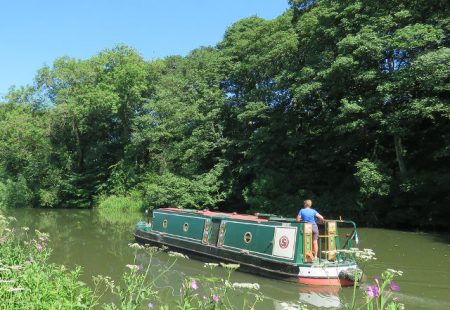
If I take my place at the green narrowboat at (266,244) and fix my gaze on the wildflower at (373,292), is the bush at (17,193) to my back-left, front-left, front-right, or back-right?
back-right

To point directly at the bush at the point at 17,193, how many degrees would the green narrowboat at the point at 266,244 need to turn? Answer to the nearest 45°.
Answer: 0° — it already faces it

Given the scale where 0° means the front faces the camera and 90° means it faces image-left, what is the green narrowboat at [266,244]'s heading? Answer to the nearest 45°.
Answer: approximately 135°

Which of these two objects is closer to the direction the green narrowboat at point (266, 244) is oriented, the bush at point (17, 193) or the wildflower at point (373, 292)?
the bush

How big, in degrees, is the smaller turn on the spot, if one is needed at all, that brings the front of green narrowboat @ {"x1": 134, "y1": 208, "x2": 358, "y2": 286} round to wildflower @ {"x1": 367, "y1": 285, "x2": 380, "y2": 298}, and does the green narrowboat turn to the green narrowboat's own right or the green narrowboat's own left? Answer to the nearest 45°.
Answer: approximately 135° to the green narrowboat's own left

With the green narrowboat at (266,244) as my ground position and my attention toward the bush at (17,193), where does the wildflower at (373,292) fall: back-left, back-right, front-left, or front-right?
back-left
